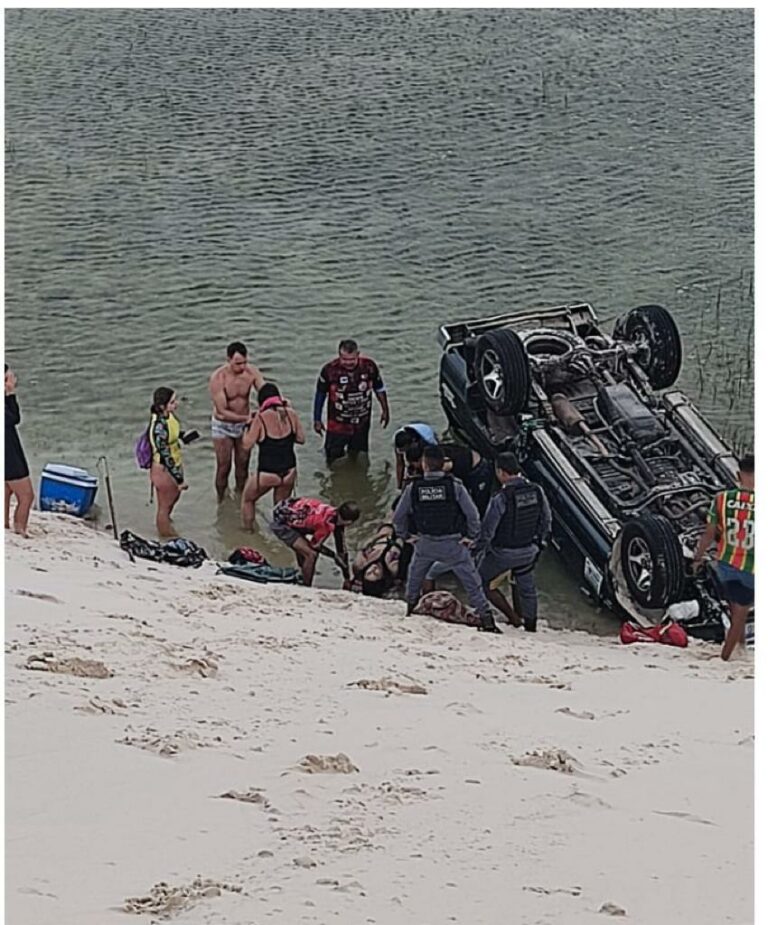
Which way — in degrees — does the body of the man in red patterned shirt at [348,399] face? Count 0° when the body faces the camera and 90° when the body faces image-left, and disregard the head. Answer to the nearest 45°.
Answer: approximately 0°

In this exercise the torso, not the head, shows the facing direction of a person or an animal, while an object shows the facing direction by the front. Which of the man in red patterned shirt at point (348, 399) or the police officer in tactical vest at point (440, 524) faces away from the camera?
the police officer in tactical vest

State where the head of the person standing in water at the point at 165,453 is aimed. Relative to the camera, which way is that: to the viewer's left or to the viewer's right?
to the viewer's right

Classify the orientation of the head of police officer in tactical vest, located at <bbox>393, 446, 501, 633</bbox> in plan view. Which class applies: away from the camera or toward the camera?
away from the camera

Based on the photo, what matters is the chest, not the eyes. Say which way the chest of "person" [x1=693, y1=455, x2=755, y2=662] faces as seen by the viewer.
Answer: away from the camera

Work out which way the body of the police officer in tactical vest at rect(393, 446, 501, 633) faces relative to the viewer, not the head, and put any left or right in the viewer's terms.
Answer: facing away from the viewer

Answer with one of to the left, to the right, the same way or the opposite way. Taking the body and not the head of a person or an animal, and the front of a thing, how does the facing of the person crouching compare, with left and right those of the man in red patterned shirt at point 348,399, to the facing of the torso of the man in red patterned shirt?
to the left

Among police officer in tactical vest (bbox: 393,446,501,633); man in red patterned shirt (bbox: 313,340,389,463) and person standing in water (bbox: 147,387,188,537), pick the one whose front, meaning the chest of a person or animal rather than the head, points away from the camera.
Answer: the police officer in tactical vest

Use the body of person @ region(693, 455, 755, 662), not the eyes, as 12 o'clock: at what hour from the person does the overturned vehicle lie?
The overturned vehicle is roughly at 11 o'clock from the person.

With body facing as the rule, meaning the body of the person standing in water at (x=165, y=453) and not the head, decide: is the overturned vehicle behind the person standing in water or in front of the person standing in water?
in front

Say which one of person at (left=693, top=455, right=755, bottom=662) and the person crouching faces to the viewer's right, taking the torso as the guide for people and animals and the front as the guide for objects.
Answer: the person crouching

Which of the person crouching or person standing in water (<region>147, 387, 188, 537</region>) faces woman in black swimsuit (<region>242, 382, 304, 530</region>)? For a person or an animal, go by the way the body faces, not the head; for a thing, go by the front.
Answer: the person standing in water

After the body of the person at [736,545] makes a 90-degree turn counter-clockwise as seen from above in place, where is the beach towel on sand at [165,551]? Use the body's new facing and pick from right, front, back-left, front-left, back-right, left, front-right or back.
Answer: front

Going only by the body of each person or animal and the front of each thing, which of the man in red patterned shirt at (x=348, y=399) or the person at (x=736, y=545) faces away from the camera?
the person

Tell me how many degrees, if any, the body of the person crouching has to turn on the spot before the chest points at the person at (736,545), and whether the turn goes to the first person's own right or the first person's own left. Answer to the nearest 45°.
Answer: approximately 45° to the first person's own right

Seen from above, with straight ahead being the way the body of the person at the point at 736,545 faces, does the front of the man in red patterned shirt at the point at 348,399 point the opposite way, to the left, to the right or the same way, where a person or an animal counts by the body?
the opposite way

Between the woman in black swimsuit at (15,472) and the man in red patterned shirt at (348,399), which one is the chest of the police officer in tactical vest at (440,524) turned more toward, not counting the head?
the man in red patterned shirt

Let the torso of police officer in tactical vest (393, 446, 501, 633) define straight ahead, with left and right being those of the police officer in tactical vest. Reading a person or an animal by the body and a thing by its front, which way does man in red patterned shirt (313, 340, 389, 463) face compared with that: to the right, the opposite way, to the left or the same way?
the opposite way

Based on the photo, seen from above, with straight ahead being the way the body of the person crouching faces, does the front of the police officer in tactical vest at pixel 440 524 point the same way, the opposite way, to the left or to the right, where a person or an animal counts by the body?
to the left
